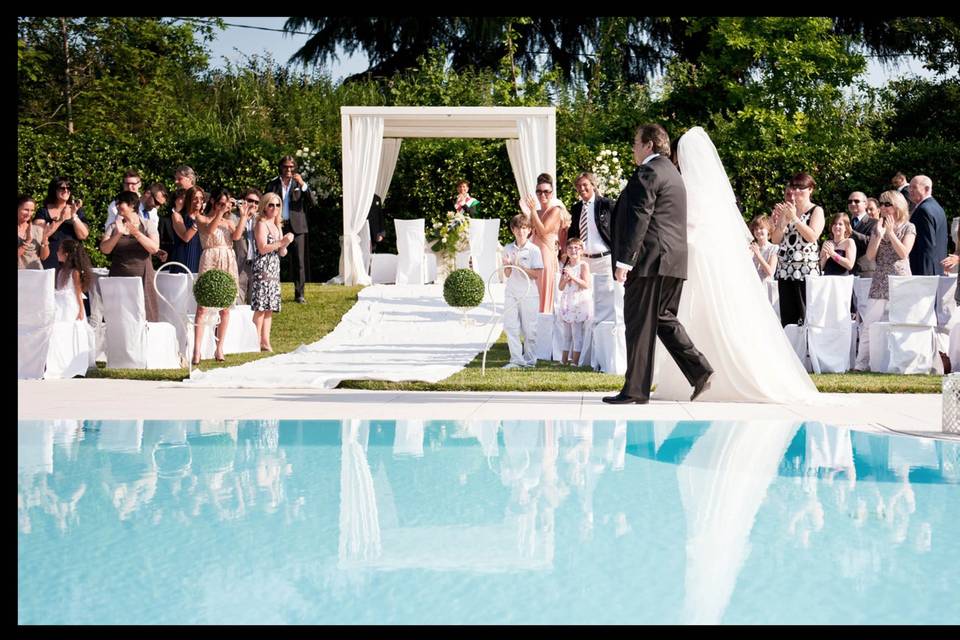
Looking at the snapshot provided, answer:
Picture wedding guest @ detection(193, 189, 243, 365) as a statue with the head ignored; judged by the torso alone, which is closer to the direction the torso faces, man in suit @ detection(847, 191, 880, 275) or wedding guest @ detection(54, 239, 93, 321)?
the man in suit

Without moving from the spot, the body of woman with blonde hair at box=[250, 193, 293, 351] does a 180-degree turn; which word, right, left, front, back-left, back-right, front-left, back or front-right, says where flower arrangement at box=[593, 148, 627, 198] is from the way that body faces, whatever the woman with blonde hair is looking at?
right

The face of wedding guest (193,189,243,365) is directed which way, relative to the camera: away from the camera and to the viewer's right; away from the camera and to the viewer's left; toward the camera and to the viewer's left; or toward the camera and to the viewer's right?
toward the camera and to the viewer's right

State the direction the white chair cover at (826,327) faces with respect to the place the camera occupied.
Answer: facing away from the viewer and to the left of the viewer

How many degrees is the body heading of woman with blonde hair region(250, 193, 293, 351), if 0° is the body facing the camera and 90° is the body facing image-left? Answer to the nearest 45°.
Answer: approximately 315°

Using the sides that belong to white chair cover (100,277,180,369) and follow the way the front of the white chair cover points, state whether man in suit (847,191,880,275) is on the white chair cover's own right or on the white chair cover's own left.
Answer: on the white chair cover's own right

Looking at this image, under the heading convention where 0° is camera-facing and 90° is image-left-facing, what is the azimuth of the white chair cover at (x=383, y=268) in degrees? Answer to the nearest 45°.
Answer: approximately 180°

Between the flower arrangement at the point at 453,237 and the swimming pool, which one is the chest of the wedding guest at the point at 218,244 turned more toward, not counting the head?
the swimming pool

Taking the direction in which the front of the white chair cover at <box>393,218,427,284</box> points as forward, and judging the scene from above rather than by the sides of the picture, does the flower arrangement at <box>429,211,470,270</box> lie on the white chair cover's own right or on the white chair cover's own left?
on the white chair cover's own right

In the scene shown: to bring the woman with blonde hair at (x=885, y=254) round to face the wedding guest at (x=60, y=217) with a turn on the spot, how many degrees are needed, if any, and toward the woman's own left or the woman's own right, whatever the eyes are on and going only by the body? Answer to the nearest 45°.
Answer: approximately 45° to the woman's own right

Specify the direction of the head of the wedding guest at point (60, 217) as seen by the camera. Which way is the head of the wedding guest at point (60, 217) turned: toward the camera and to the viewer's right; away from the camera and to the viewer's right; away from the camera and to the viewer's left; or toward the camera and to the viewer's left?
toward the camera and to the viewer's right

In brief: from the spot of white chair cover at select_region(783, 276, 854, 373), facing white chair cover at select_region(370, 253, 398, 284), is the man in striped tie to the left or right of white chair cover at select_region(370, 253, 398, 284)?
left
